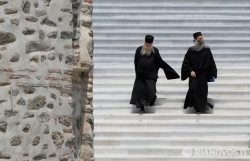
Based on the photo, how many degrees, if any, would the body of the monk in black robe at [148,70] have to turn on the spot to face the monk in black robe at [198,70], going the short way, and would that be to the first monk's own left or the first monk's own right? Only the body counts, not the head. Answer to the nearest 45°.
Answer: approximately 90° to the first monk's own left

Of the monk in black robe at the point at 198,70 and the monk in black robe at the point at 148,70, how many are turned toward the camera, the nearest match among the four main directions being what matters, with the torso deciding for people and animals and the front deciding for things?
2

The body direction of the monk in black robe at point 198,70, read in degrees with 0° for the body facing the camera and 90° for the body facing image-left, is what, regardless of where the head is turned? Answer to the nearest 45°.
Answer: approximately 0°

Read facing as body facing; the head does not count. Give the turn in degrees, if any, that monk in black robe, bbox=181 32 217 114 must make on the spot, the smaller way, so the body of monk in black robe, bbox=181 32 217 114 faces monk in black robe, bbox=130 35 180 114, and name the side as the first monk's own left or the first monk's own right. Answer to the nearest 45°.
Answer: approximately 90° to the first monk's own right

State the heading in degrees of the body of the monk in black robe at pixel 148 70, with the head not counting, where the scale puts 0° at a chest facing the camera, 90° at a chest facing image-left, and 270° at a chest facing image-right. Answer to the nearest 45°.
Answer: approximately 0°
